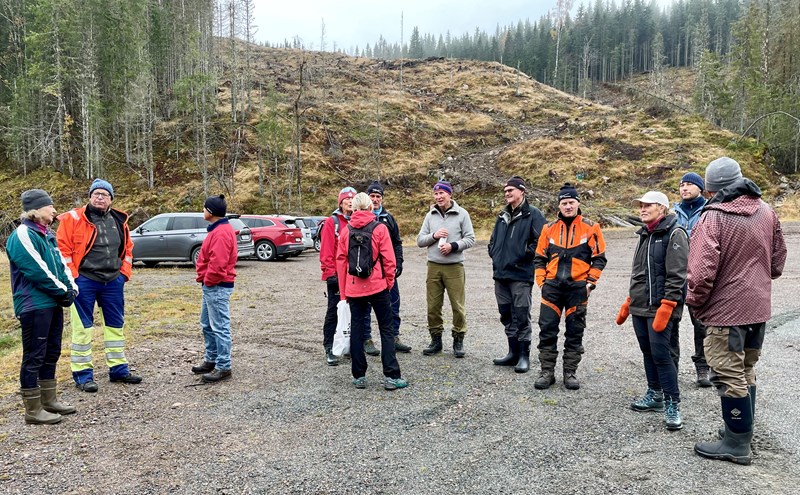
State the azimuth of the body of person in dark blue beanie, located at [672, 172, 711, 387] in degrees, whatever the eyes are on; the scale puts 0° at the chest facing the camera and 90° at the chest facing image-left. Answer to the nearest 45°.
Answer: approximately 45°

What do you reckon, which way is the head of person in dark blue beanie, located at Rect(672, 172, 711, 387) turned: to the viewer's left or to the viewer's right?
to the viewer's left

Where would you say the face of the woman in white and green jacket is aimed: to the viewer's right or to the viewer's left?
to the viewer's right

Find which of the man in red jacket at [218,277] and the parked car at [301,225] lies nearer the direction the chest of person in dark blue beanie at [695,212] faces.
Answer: the man in red jacket
